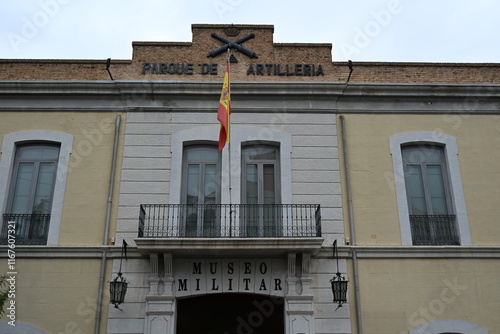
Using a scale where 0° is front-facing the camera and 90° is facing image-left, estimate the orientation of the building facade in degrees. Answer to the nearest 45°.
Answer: approximately 0°
